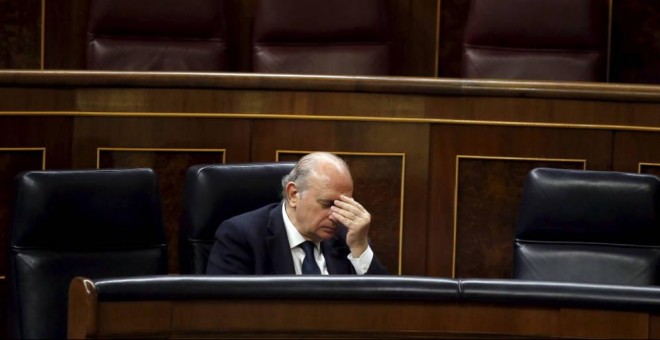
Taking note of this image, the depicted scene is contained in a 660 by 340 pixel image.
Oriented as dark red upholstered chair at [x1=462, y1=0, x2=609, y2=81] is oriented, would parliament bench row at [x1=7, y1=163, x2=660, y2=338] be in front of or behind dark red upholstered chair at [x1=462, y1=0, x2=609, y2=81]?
in front

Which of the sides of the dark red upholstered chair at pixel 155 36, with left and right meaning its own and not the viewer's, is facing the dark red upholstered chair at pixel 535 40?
left

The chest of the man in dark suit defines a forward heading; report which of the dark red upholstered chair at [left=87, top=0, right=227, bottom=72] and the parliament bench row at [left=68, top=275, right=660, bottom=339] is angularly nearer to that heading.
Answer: the parliament bench row

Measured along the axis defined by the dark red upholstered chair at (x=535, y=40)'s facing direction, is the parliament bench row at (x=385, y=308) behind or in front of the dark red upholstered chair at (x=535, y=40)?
in front

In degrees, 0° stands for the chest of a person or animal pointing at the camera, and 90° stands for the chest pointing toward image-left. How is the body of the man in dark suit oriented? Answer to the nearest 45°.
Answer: approximately 315°

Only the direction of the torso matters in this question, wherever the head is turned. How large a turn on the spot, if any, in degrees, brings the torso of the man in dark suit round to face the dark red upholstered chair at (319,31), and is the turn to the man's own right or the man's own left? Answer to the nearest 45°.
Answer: approximately 135° to the man's own left

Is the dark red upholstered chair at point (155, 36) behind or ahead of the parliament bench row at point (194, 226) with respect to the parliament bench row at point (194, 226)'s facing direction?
behind

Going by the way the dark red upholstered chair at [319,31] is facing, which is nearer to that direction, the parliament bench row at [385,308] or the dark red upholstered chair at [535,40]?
the parliament bench row

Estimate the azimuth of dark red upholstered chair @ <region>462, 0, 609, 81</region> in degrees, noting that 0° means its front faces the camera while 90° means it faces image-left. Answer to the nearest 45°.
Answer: approximately 0°
